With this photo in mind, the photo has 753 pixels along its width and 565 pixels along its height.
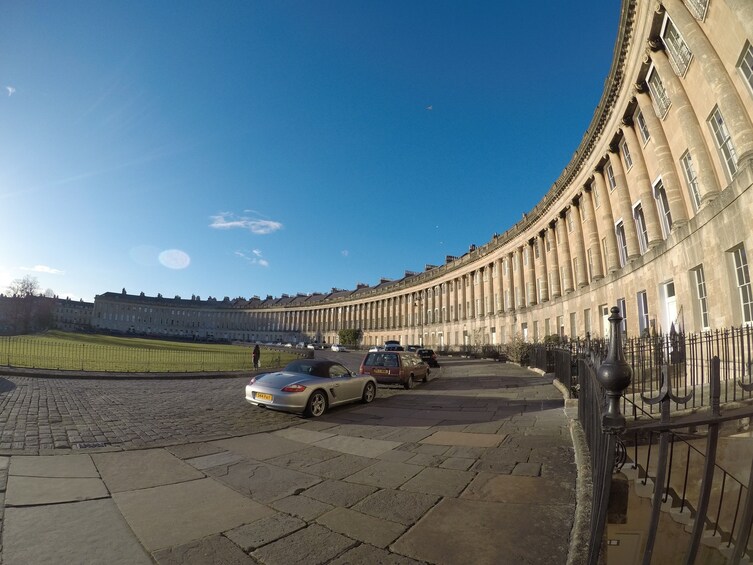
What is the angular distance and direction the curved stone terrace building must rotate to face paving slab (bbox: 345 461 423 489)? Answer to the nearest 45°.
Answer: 0° — it already faces it

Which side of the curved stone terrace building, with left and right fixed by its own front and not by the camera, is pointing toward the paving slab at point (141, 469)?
front

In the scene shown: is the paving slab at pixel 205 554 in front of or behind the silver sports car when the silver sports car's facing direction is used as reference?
behind

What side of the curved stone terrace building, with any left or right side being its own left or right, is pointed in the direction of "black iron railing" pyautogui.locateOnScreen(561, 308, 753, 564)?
front

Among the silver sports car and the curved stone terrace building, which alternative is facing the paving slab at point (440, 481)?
the curved stone terrace building

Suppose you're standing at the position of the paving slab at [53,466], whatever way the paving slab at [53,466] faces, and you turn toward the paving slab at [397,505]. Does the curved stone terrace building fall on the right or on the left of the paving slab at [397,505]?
left

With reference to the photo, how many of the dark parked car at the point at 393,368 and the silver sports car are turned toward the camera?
0

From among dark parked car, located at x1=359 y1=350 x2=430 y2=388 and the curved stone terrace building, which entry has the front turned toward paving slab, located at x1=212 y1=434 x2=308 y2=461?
the curved stone terrace building

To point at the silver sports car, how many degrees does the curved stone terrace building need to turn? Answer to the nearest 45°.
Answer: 0° — it already faces it
